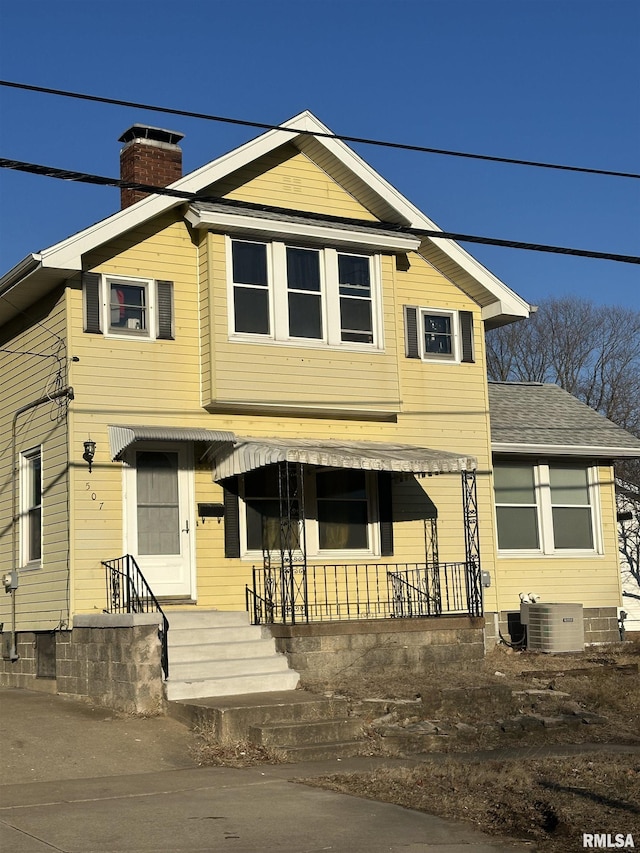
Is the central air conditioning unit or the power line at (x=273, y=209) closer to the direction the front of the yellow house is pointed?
the power line

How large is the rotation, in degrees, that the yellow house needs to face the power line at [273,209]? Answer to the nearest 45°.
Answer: approximately 45° to its right

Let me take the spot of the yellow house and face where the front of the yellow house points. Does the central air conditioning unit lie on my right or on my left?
on my left

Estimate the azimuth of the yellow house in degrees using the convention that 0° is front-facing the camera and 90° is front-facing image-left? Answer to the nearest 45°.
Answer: approximately 315°
